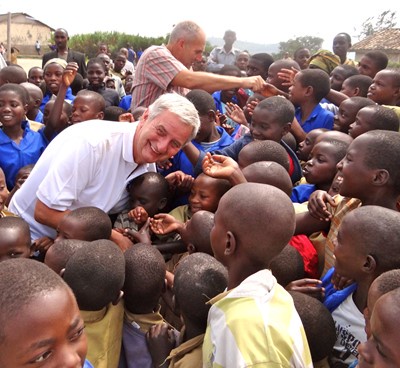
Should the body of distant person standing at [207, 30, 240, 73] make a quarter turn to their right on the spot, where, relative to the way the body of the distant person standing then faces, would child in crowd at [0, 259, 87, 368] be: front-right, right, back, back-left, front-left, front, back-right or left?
left

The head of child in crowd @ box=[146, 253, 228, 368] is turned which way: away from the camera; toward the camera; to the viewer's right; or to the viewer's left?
away from the camera

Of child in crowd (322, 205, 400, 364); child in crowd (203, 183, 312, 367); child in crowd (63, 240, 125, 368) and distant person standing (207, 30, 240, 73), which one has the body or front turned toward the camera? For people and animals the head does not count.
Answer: the distant person standing

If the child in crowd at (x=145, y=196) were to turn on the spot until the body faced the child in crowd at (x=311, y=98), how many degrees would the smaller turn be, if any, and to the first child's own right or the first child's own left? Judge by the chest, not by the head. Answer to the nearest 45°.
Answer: approximately 180°

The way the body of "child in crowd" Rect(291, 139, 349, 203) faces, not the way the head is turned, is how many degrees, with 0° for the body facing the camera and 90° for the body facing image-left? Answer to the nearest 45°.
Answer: approximately 45°

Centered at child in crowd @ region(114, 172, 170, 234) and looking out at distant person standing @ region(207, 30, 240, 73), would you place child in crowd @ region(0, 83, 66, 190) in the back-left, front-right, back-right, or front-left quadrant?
front-left

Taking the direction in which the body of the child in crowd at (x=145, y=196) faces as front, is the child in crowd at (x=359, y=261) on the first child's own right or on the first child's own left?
on the first child's own left

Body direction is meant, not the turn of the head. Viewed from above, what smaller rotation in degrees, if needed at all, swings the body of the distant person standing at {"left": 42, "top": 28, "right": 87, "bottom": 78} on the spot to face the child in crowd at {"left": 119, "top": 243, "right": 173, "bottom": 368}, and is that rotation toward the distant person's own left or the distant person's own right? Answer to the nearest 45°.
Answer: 0° — they already face them

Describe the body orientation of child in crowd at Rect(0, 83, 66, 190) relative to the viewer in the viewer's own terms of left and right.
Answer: facing the viewer

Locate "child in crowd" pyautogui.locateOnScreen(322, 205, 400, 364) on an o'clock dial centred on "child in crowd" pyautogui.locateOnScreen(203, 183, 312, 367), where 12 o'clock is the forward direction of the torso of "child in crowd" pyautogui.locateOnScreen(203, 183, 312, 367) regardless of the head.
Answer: "child in crowd" pyautogui.locateOnScreen(322, 205, 400, 364) is roughly at 3 o'clock from "child in crowd" pyautogui.locateOnScreen(203, 183, 312, 367).

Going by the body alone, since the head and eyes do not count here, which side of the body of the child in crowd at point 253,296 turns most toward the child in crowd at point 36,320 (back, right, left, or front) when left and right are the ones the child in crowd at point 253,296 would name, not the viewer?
left

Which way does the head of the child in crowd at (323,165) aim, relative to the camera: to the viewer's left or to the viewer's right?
to the viewer's left

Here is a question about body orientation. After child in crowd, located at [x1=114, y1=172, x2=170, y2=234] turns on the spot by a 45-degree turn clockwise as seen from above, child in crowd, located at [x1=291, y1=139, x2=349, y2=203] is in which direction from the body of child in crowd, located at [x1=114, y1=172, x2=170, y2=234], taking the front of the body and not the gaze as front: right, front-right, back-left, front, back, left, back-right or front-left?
back

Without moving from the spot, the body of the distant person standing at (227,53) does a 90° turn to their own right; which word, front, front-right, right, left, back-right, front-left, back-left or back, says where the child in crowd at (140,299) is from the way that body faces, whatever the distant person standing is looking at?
left

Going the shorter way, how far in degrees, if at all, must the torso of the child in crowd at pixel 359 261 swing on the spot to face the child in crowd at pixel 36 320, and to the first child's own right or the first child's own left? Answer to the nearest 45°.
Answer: approximately 45° to the first child's own left

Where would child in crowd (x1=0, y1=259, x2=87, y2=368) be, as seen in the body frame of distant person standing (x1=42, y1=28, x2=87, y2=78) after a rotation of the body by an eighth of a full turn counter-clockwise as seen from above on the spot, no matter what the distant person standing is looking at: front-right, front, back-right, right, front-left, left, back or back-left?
front-right

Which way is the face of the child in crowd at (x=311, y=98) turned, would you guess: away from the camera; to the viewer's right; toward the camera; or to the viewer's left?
to the viewer's left

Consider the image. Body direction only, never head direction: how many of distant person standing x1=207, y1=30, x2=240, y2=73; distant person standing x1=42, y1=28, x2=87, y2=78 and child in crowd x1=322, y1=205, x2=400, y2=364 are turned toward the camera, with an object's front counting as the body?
2

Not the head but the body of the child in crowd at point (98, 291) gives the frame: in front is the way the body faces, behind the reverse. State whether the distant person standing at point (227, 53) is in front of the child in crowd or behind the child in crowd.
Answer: in front

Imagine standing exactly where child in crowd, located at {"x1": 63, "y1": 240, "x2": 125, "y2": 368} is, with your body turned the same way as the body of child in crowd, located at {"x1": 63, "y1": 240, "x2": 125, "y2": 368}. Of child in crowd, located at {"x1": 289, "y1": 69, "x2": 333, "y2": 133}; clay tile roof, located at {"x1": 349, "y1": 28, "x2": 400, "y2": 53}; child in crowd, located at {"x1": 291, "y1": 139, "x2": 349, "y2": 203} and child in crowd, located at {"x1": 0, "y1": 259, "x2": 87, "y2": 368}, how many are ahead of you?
3
